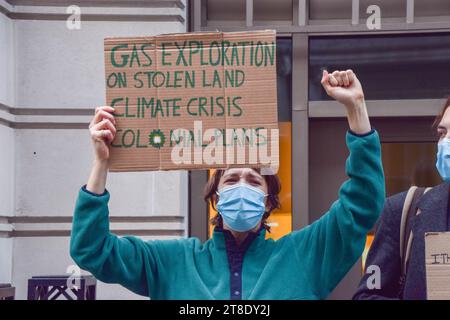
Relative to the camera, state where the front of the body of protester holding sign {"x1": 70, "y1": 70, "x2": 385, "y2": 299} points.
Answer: toward the camera

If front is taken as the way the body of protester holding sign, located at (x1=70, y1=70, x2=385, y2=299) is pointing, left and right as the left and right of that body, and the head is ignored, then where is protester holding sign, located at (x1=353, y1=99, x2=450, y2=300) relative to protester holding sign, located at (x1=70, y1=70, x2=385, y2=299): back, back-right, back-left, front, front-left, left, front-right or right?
left
